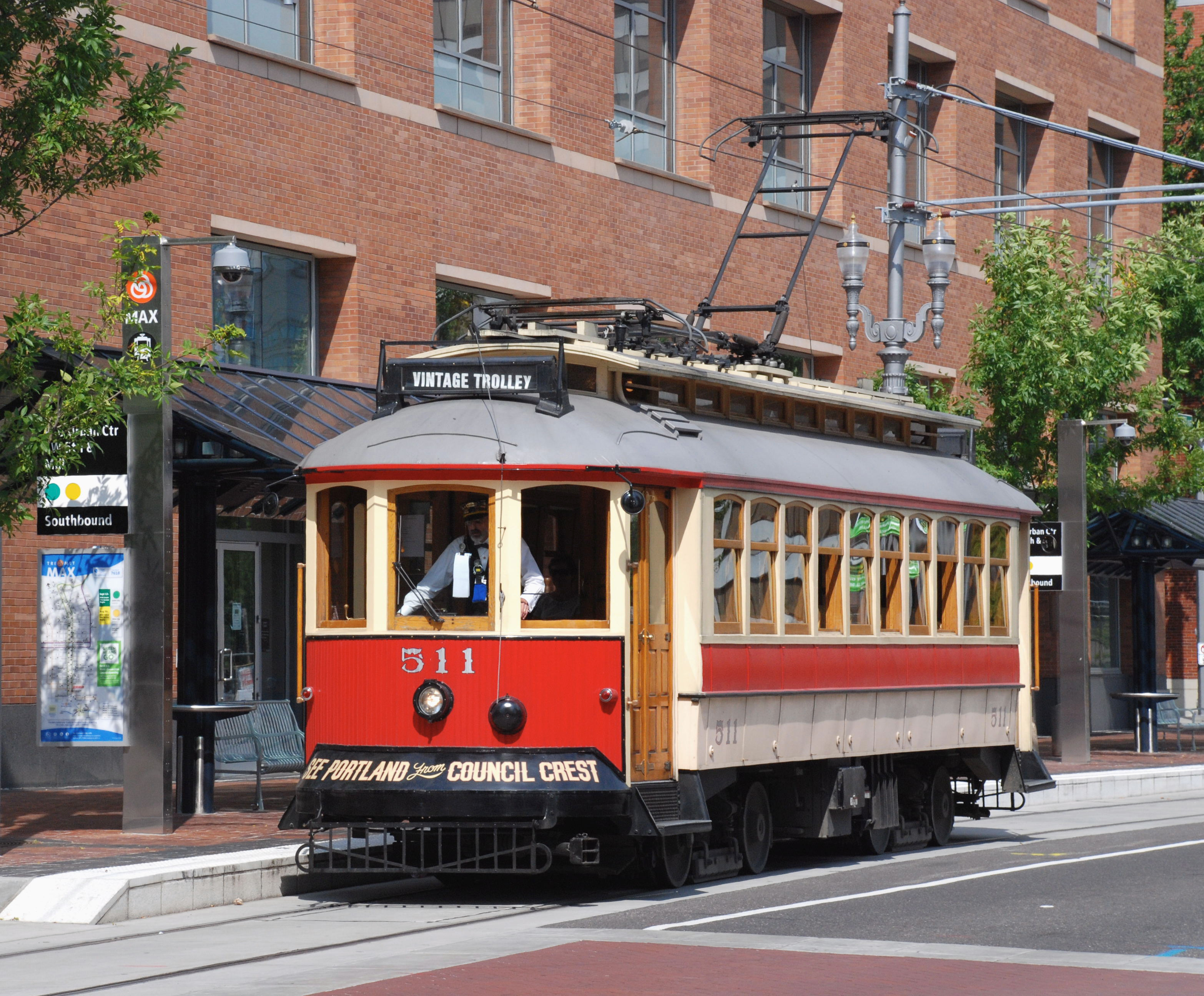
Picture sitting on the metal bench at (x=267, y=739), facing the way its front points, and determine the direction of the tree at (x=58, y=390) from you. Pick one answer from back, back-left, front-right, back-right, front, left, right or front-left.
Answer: front-right

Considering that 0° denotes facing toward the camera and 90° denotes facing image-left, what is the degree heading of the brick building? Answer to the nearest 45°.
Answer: approximately 315°

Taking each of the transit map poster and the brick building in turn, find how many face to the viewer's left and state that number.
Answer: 0

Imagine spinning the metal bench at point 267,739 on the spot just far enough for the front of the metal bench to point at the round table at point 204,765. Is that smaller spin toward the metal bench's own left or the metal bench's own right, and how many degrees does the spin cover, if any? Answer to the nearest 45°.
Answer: approximately 45° to the metal bench's own right

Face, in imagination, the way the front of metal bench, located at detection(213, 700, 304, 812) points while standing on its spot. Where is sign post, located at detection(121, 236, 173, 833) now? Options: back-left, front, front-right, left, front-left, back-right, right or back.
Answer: front-right

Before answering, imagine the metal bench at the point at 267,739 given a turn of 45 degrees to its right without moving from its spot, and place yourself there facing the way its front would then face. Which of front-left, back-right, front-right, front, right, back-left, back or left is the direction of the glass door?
back

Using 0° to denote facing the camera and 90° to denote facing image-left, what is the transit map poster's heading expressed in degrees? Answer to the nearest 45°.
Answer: approximately 0°

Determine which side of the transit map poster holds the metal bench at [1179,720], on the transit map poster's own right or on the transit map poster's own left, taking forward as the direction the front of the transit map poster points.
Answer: on the transit map poster's own left

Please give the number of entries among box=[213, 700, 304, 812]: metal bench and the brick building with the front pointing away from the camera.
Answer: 0

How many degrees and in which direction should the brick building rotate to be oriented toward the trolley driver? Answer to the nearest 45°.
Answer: approximately 45° to its right

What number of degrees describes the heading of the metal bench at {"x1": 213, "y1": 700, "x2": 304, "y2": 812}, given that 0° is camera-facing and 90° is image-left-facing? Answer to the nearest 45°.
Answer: approximately 315°

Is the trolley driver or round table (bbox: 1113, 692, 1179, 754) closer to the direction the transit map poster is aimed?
the trolley driver
